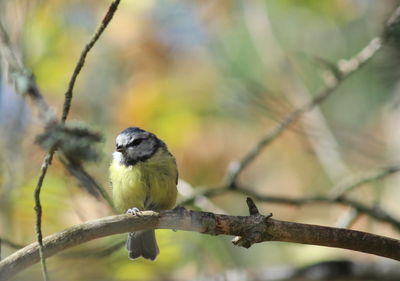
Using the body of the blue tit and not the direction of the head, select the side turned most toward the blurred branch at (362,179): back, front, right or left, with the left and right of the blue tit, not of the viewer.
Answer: left

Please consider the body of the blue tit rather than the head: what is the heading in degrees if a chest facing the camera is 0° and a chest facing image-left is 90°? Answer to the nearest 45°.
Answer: approximately 0°

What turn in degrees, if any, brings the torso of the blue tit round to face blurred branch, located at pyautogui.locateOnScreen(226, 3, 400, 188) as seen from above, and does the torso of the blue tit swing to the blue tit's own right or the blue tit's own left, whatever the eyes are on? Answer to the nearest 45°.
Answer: approximately 90° to the blue tit's own left

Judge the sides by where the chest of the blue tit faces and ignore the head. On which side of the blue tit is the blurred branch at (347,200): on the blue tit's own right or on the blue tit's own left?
on the blue tit's own left

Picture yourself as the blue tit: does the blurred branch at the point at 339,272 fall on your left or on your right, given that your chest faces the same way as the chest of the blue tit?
on your left
